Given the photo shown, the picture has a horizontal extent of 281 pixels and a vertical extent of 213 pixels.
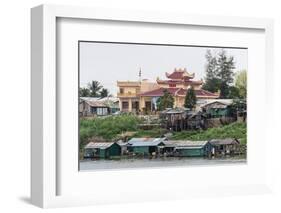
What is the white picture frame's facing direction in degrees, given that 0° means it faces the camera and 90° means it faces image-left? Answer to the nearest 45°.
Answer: approximately 315°
